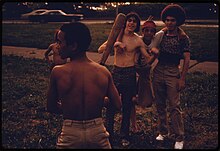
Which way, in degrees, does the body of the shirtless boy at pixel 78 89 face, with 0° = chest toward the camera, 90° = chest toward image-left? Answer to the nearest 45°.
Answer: approximately 180°

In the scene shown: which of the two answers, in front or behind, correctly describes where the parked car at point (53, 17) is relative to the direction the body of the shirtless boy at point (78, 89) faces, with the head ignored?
in front

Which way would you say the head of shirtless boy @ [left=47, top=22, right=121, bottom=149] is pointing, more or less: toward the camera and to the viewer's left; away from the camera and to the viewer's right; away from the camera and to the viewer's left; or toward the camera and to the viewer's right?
away from the camera and to the viewer's left

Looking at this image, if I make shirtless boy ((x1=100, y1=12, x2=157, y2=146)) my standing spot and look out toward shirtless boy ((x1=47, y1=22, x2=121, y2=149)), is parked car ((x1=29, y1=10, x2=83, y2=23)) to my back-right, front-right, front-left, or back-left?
back-right
